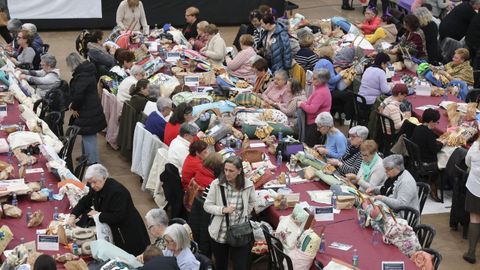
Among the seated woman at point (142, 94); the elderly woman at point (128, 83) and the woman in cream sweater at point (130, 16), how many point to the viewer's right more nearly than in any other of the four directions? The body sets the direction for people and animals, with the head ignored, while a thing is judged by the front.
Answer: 2

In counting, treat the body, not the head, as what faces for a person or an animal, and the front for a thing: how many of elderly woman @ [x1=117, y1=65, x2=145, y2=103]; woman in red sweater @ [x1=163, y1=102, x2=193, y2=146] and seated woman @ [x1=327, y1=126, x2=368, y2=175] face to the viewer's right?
2

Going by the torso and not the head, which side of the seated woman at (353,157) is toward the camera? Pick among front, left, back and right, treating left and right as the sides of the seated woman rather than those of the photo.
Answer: left

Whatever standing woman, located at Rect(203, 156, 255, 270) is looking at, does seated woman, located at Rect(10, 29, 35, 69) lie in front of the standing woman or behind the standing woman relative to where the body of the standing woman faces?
behind

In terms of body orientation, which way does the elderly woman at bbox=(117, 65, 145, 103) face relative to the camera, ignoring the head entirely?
to the viewer's right

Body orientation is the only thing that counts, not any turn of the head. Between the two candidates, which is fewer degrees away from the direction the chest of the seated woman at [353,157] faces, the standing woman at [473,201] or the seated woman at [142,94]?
the seated woman

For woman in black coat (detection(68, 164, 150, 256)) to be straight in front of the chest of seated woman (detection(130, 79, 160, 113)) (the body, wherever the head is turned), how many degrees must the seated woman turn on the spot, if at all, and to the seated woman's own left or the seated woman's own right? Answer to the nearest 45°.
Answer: approximately 90° to the seated woman's own right

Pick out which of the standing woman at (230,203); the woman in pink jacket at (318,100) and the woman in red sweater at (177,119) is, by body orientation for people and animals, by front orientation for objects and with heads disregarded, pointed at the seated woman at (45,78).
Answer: the woman in pink jacket

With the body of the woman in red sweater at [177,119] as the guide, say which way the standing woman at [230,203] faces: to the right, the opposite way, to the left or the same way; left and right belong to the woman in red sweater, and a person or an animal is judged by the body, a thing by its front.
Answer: to the right

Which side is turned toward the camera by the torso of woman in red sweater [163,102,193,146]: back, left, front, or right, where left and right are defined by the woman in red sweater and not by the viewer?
right

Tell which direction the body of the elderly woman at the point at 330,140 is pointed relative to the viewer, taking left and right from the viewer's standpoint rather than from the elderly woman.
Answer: facing to the left of the viewer

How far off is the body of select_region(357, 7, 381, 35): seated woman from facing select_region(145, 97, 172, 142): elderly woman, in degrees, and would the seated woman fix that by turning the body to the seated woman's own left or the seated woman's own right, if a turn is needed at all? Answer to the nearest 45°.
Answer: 0° — they already face them

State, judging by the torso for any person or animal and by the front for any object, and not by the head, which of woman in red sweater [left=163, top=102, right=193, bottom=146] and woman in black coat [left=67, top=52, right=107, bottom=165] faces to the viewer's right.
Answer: the woman in red sweater

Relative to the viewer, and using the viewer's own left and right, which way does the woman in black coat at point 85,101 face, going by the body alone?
facing to the left of the viewer

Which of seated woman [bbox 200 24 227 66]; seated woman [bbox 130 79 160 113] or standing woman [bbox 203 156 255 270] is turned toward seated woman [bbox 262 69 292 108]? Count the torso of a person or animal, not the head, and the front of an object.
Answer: seated woman [bbox 130 79 160 113]

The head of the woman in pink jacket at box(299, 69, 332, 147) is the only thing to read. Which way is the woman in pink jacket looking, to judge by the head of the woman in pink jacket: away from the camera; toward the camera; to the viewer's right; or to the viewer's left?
to the viewer's left

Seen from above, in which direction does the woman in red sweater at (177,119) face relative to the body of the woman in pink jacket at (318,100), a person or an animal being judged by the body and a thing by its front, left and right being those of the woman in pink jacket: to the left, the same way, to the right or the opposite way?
the opposite way

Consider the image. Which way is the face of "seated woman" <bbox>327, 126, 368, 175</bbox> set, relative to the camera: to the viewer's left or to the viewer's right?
to the viewer's left

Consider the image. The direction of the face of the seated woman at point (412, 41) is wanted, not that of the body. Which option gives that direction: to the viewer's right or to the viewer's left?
to the viewer's left
